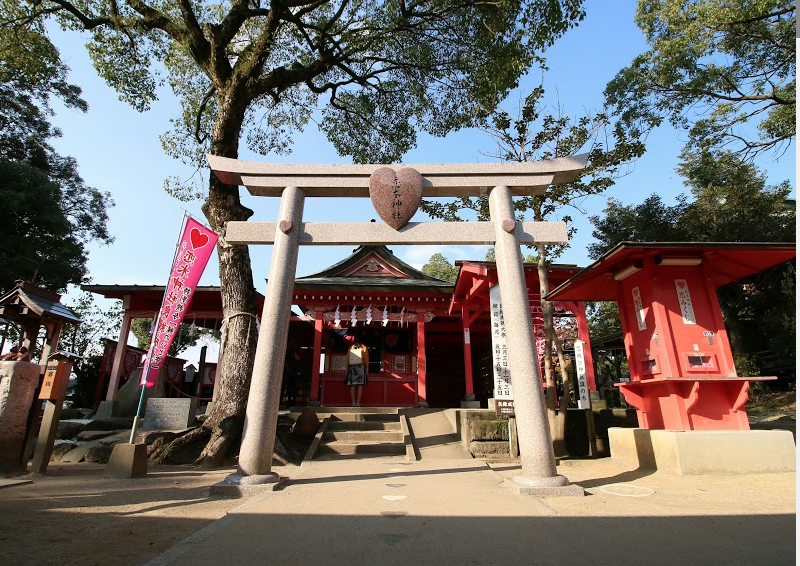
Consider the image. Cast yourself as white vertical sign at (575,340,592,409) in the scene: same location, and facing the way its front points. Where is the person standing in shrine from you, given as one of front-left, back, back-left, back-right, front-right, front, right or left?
right

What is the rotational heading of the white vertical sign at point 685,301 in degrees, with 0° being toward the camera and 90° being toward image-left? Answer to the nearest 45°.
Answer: approximately 0°

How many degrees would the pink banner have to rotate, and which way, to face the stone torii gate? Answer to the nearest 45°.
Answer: approximately 45° to its left

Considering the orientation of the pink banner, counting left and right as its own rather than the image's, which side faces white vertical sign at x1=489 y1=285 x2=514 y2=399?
left

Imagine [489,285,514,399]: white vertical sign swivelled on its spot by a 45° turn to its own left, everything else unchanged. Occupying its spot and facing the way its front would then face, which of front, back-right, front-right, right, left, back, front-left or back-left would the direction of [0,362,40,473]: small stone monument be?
right

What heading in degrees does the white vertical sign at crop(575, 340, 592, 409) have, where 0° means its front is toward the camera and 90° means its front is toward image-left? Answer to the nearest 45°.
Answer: approximately 0°

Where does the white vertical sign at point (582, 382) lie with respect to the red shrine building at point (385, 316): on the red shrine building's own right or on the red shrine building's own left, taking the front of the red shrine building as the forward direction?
on the red shrine building's own left

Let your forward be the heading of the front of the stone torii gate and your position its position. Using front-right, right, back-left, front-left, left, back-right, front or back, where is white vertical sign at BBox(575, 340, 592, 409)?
back-left
